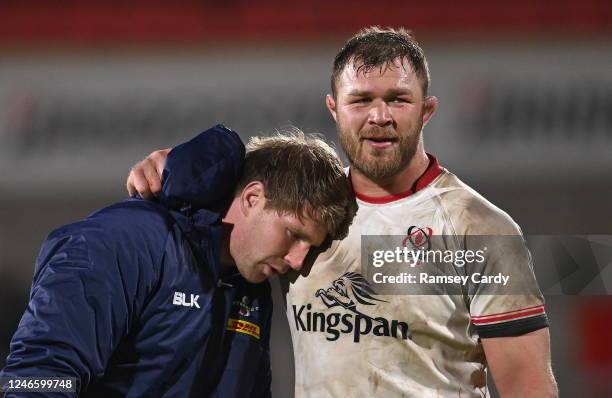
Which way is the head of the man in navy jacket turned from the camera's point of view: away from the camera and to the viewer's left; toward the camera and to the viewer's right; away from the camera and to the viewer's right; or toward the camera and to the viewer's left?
toward the camera and to the viewer's right

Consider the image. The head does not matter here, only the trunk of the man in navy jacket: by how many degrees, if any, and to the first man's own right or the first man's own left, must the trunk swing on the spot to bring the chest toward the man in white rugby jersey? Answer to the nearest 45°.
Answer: approximately 45° to the first man's own left

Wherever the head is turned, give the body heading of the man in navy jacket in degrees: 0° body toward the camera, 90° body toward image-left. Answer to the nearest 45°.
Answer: approximately 315°
